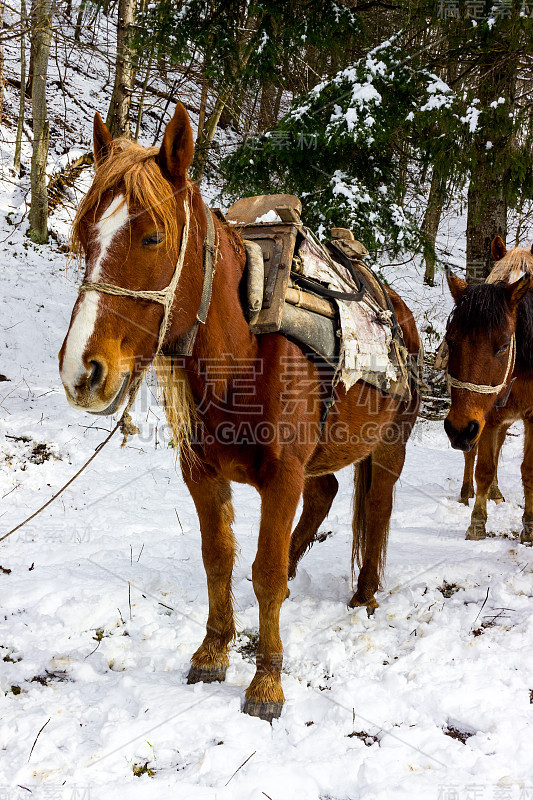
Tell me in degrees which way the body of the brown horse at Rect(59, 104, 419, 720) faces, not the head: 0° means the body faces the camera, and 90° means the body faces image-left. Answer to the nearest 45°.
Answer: approximately 45°

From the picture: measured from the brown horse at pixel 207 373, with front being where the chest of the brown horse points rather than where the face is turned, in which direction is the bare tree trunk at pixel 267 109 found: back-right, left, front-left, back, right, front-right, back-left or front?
back-right

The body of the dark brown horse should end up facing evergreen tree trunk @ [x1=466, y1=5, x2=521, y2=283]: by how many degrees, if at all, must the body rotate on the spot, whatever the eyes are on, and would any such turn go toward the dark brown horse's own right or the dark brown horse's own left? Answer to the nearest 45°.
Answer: approximately 135° to the dark brown horse's own right

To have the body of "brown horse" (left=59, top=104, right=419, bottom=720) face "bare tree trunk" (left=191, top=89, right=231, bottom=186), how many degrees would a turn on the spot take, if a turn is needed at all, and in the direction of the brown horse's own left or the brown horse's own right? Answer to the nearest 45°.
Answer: approximately 135° to the brown horse's own right

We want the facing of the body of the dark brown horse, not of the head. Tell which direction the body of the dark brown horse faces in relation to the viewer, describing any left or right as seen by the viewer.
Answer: facing the viewer and to the left of the viewer

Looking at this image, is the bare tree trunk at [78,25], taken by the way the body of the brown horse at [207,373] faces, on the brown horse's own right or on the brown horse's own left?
on the brown horse's own right

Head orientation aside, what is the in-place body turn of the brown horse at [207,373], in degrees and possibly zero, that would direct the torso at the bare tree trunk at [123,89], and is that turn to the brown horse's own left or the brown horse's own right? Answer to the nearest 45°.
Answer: approximately 135° to the brown horse's own right

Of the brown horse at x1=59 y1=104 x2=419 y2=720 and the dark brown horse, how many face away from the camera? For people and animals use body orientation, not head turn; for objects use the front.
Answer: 0
